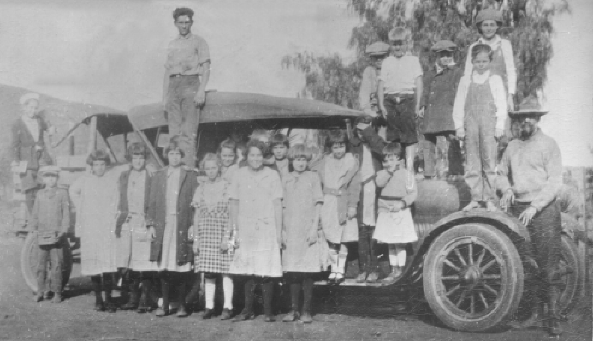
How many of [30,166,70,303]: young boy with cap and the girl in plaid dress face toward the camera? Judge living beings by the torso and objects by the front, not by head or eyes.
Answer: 2

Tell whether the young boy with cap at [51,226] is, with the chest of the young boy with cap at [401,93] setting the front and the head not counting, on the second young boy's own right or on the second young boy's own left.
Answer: on the second young boy's own right

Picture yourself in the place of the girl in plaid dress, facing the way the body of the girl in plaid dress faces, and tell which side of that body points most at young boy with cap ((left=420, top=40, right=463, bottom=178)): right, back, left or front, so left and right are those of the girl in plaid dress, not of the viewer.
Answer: left

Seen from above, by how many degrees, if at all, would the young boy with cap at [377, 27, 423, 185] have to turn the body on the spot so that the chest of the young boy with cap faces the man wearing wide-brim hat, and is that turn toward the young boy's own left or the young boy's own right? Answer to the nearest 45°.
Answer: approximately 90° to the young boy's own left

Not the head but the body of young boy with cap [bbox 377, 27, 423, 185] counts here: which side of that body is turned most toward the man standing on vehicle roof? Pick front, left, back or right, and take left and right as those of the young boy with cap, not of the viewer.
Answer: right

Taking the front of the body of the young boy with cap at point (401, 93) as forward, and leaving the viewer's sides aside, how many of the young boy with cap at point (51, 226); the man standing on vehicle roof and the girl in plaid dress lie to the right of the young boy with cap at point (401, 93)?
3

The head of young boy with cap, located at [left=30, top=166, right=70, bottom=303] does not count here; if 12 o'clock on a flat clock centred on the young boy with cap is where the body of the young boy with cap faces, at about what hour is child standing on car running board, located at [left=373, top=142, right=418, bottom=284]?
The child standing on car running board is roughly at 10 o'clock from the young boy with cap.

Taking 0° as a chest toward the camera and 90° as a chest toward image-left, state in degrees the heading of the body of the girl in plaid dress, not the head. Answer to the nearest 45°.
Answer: approximately 0°
